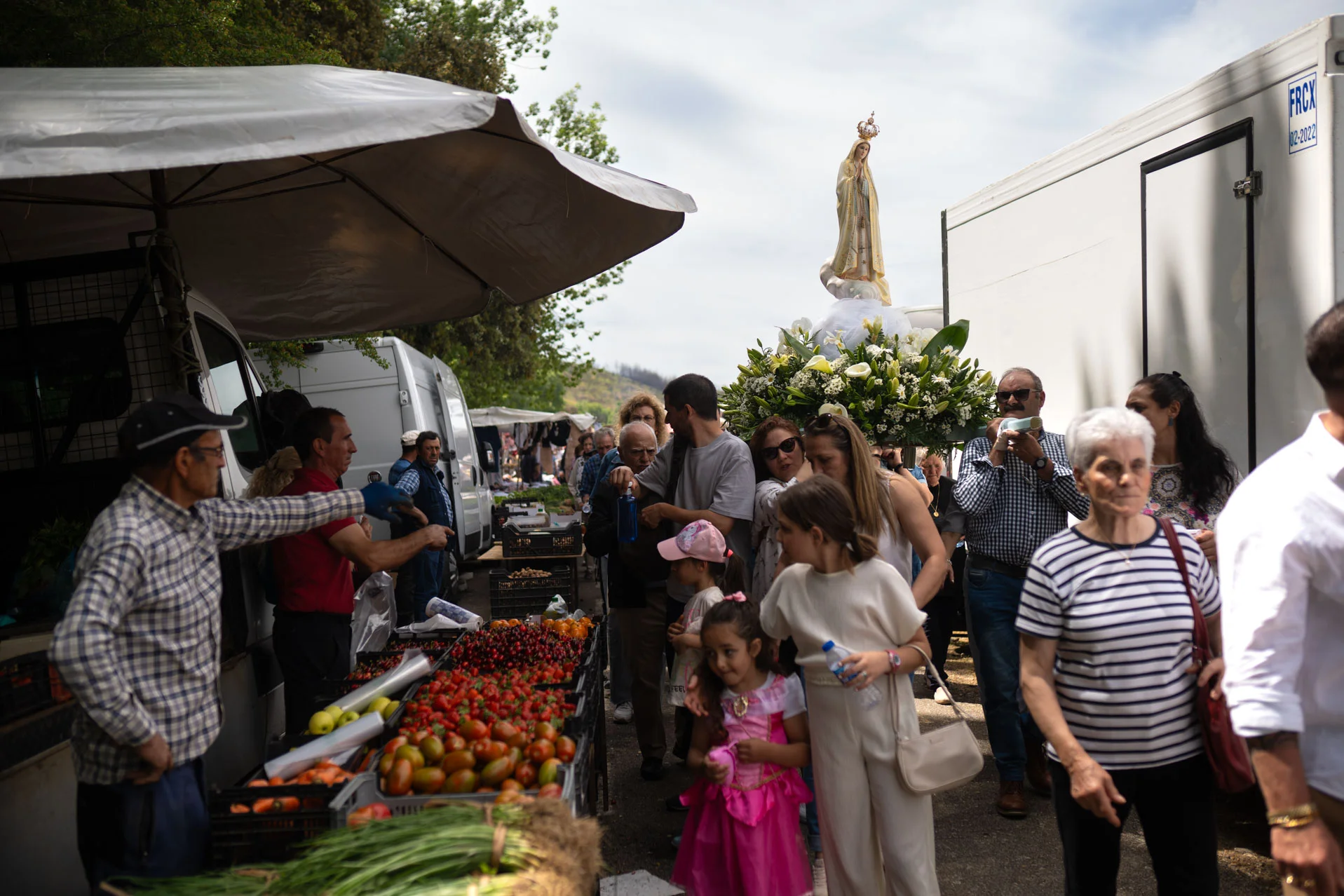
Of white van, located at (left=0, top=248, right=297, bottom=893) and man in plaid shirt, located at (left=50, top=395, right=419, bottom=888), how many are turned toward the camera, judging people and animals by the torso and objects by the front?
0

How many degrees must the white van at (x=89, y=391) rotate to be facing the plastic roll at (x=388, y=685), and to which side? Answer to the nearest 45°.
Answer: approximately 90° to its right

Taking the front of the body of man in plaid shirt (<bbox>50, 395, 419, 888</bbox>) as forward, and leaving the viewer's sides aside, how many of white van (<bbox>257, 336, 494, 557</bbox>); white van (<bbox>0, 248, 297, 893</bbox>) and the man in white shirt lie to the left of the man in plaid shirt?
2

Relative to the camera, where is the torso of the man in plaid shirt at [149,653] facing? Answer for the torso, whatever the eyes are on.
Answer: to the viewer's right

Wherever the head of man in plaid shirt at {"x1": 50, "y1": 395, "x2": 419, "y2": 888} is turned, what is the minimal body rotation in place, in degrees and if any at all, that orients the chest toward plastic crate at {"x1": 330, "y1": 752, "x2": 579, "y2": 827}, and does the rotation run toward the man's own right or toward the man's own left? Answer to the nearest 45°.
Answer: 0° — they already face it

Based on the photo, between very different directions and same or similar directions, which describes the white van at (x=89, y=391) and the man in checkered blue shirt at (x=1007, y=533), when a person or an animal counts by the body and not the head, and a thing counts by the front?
very different directions

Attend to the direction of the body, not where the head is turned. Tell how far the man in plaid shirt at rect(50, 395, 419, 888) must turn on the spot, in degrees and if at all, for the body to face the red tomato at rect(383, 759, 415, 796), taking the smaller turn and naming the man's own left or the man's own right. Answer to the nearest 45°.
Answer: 0° — they already face it

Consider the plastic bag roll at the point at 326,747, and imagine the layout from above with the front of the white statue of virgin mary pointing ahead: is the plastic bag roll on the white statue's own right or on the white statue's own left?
on the white statue's own right

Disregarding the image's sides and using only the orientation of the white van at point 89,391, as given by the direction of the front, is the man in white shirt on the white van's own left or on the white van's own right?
on the white van's own right

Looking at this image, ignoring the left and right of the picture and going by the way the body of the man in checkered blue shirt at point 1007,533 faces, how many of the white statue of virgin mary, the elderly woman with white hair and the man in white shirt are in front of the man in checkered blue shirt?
2

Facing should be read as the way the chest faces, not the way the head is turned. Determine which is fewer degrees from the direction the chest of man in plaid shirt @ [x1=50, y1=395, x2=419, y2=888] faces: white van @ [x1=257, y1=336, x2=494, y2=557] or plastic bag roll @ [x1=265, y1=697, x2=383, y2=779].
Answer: the plastic bag roll

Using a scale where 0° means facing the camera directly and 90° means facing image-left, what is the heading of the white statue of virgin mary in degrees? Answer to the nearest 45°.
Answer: approximately 315°

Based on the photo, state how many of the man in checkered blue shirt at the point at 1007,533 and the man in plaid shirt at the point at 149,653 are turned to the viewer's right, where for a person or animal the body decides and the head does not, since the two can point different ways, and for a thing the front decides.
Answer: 1

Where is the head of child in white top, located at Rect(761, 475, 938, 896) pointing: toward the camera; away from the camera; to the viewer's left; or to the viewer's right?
to the viewer's left

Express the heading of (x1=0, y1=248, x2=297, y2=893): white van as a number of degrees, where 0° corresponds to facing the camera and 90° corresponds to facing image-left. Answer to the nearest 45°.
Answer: approximately 225°
